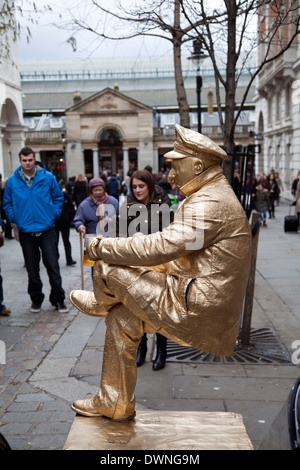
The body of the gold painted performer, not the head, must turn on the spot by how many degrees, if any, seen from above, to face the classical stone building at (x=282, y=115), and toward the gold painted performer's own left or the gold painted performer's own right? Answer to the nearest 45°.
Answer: approximately 90° to the gold painted performer's own right

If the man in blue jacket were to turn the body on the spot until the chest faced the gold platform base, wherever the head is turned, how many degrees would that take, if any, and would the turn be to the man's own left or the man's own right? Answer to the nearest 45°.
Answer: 0° — they already face it

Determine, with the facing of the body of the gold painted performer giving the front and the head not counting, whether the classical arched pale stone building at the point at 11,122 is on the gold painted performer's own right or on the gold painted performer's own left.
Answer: on the gold painted performer's own right

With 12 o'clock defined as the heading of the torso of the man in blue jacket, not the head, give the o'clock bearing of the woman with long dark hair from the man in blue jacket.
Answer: The woman with long dark hair is roughly at 11 o'clock from the man in blue jacket.

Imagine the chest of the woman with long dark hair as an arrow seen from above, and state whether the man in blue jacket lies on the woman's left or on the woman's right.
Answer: on the woman's right

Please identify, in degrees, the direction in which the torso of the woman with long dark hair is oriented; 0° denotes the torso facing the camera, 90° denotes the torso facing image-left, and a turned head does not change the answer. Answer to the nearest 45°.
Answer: approximately 45°

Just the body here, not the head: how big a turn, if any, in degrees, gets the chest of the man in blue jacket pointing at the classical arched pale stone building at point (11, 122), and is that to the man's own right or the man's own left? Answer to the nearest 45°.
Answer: approximately 180°

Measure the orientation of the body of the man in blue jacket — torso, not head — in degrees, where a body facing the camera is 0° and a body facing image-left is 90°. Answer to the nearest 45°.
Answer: approximately 0°

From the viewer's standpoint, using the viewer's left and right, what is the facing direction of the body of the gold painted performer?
facing to the left of the viewer

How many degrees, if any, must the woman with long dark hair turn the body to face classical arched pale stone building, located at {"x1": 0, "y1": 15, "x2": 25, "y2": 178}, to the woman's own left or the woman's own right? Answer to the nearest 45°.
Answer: approximately 135° to the woman's own right

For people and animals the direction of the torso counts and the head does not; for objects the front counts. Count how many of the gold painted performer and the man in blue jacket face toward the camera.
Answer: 1
